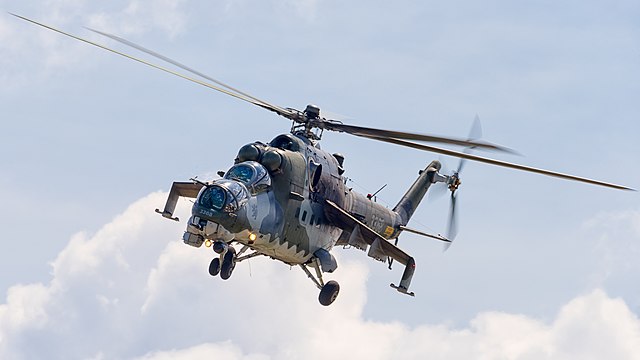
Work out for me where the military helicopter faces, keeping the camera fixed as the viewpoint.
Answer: facing the viewer and to the left of the viewer
